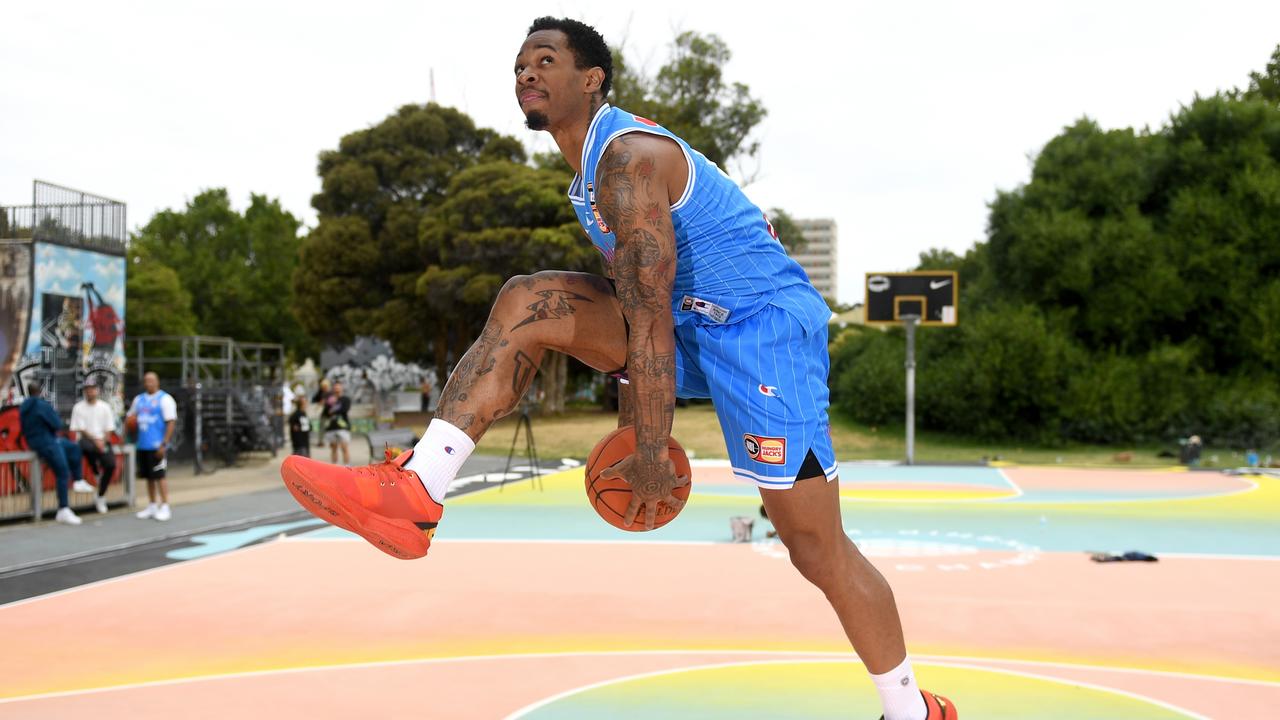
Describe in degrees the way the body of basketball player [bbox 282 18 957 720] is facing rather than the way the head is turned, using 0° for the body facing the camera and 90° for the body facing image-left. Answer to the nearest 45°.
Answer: approximately 90°

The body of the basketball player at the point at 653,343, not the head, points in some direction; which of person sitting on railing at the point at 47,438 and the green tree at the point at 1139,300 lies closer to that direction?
the person sitting on railing

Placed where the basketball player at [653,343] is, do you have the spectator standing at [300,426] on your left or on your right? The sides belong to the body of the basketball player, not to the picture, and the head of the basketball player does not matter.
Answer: on your right

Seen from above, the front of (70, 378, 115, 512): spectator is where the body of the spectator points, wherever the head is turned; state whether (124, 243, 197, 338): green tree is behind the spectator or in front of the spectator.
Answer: behind

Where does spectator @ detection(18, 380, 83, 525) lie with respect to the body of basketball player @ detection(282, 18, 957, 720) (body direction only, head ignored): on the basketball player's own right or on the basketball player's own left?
on the basketball player's own right
